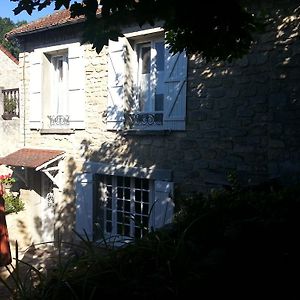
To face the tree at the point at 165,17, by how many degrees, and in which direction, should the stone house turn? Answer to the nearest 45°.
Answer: approximately 45° to its left

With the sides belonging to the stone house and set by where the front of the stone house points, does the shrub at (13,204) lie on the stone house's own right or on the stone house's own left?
on the stone house's own right

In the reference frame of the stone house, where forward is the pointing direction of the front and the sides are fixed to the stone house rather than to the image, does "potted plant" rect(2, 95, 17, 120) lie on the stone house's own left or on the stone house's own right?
on the stone house's own right

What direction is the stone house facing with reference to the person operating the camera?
facing the viewer and to the left of the viewer
